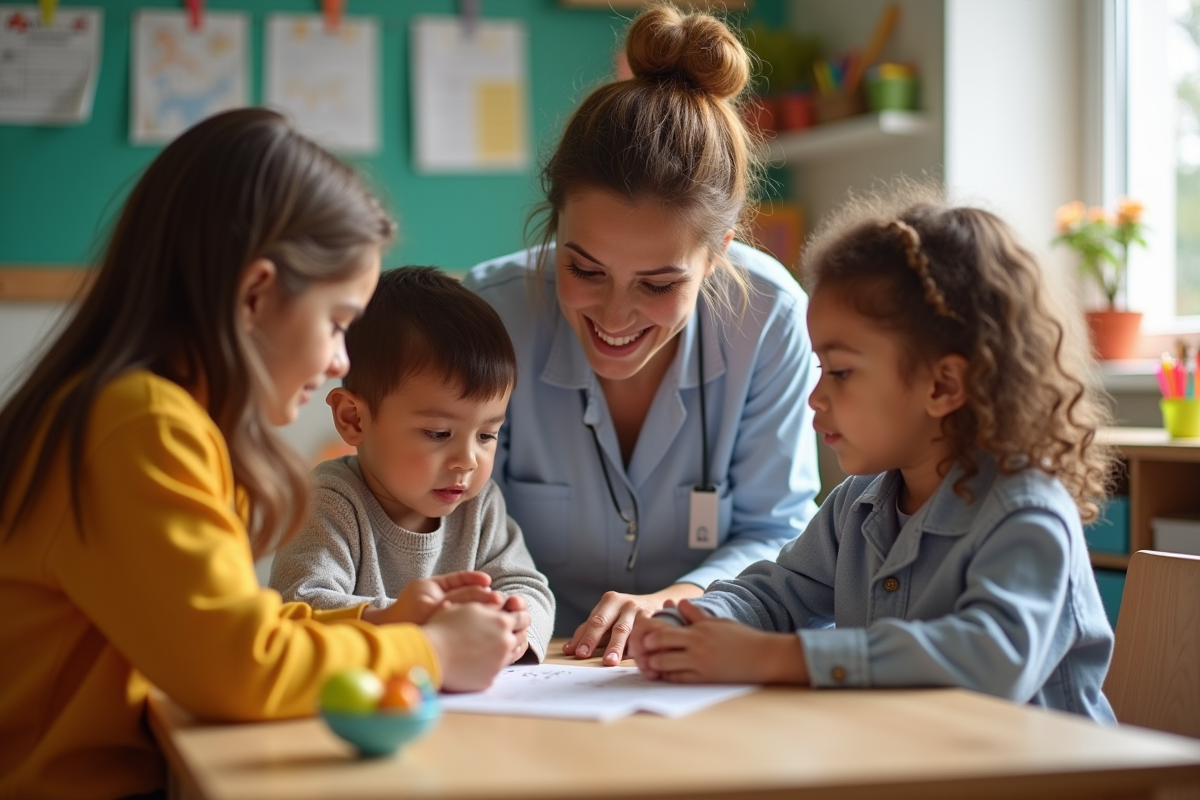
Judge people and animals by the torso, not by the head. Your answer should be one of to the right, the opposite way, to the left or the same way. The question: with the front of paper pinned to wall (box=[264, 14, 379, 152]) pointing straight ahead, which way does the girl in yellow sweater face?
to the left

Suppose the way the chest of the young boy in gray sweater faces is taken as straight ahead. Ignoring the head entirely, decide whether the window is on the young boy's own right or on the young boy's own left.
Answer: on the young boy's own left

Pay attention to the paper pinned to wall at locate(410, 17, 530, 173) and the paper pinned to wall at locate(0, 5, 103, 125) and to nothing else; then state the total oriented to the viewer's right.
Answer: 0

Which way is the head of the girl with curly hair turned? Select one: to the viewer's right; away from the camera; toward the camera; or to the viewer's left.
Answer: to the viewer's left

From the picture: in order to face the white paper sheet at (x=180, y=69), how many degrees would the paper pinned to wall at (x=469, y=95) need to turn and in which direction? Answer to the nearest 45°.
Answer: approximately 90° to its right

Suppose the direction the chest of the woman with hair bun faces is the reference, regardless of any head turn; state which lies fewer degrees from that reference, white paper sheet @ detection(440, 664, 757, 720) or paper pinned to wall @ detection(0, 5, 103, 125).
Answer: the white paper sheet

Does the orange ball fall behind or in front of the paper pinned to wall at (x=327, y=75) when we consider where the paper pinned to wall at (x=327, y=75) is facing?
in front

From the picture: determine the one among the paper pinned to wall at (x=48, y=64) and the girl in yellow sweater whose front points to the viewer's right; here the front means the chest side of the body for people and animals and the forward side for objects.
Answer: the girl in yellow sweater

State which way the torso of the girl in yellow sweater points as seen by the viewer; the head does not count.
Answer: to the viewer's right

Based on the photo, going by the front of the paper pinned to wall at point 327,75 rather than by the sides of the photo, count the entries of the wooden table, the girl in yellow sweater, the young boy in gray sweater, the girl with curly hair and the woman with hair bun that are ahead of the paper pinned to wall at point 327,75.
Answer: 5

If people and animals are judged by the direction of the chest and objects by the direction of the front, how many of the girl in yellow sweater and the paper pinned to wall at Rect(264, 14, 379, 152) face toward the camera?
1

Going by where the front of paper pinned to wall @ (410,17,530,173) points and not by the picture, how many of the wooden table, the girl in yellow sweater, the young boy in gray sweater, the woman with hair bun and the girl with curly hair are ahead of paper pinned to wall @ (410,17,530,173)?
5

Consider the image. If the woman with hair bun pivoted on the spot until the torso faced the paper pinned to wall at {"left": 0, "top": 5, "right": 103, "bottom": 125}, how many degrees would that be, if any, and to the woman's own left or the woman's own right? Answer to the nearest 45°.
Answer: approximately 135° to the woman's own right

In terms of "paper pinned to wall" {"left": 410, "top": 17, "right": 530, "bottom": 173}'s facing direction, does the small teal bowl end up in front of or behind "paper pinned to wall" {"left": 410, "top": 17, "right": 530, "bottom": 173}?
in front

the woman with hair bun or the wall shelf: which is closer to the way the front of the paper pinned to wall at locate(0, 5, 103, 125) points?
the woman with hair bun

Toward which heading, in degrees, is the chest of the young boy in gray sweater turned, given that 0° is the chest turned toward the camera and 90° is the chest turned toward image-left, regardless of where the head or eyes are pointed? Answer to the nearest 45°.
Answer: approximately 315°

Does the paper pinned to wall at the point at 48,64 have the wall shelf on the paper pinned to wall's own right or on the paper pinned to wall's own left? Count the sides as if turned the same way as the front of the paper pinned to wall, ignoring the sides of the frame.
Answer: on the paper pinned to wall's own left
